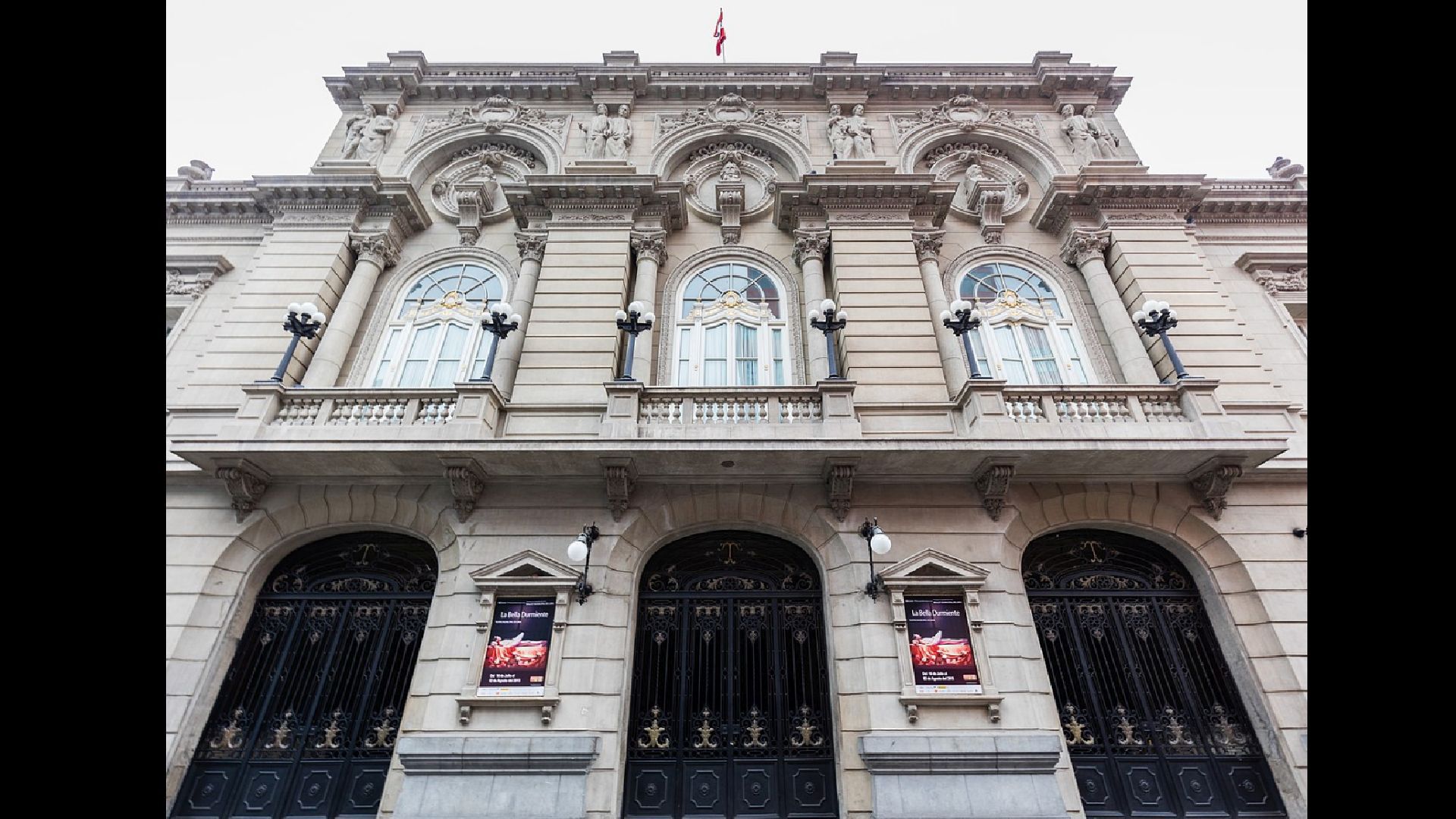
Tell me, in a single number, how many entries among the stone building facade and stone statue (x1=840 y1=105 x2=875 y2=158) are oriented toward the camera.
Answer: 2

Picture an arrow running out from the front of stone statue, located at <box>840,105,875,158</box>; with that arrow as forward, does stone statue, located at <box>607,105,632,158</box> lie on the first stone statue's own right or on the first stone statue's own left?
on the first stone statue's own right

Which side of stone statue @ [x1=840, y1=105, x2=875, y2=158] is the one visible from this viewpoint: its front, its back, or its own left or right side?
front

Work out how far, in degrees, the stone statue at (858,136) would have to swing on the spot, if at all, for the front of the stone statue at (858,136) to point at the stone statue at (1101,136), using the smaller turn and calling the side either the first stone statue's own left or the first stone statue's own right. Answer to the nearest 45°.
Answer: approximately 90° to the first stone statue's own left

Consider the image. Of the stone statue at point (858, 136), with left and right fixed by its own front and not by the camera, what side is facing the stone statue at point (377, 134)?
right

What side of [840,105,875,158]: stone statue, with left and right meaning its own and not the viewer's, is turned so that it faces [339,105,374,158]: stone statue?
right

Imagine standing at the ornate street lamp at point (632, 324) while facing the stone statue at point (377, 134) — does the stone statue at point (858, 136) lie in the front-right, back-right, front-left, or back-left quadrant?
back-right

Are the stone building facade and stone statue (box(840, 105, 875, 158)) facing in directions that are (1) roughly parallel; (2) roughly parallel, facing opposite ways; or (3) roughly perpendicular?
roughly parallel

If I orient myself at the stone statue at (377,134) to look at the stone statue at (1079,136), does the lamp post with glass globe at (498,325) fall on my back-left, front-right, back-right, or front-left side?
front-right
